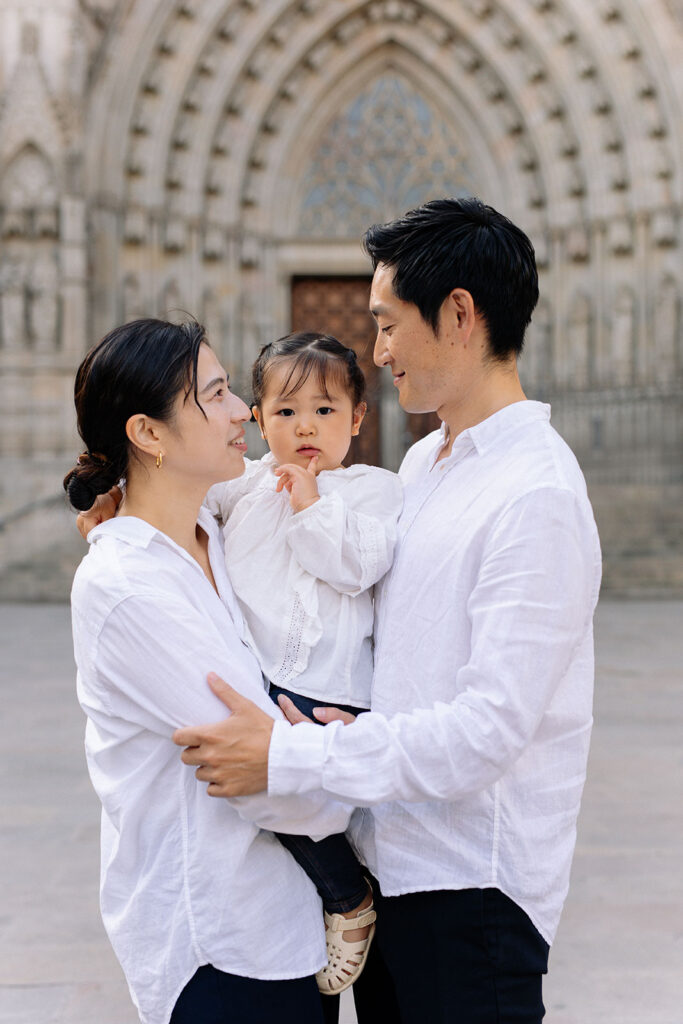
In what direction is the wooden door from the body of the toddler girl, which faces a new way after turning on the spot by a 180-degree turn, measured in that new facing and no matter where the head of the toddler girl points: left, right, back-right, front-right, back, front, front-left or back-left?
front

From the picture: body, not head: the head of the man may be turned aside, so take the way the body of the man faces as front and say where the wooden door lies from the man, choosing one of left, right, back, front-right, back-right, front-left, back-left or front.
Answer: right

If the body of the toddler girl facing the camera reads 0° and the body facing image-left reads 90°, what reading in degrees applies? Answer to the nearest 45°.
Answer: approximately 0°

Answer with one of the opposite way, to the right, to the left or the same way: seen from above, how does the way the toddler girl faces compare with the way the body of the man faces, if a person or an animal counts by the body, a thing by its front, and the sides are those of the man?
to the left

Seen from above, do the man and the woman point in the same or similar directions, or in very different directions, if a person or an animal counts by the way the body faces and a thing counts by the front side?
very different directions

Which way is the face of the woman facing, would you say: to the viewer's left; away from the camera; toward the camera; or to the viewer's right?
to the viewer's right

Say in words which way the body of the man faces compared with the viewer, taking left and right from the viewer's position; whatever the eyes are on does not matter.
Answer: facing to the left of the viewer

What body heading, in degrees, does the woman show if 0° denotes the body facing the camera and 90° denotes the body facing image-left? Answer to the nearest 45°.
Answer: approximately 270°

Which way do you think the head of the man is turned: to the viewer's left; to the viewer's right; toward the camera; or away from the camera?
to the viewer's left
